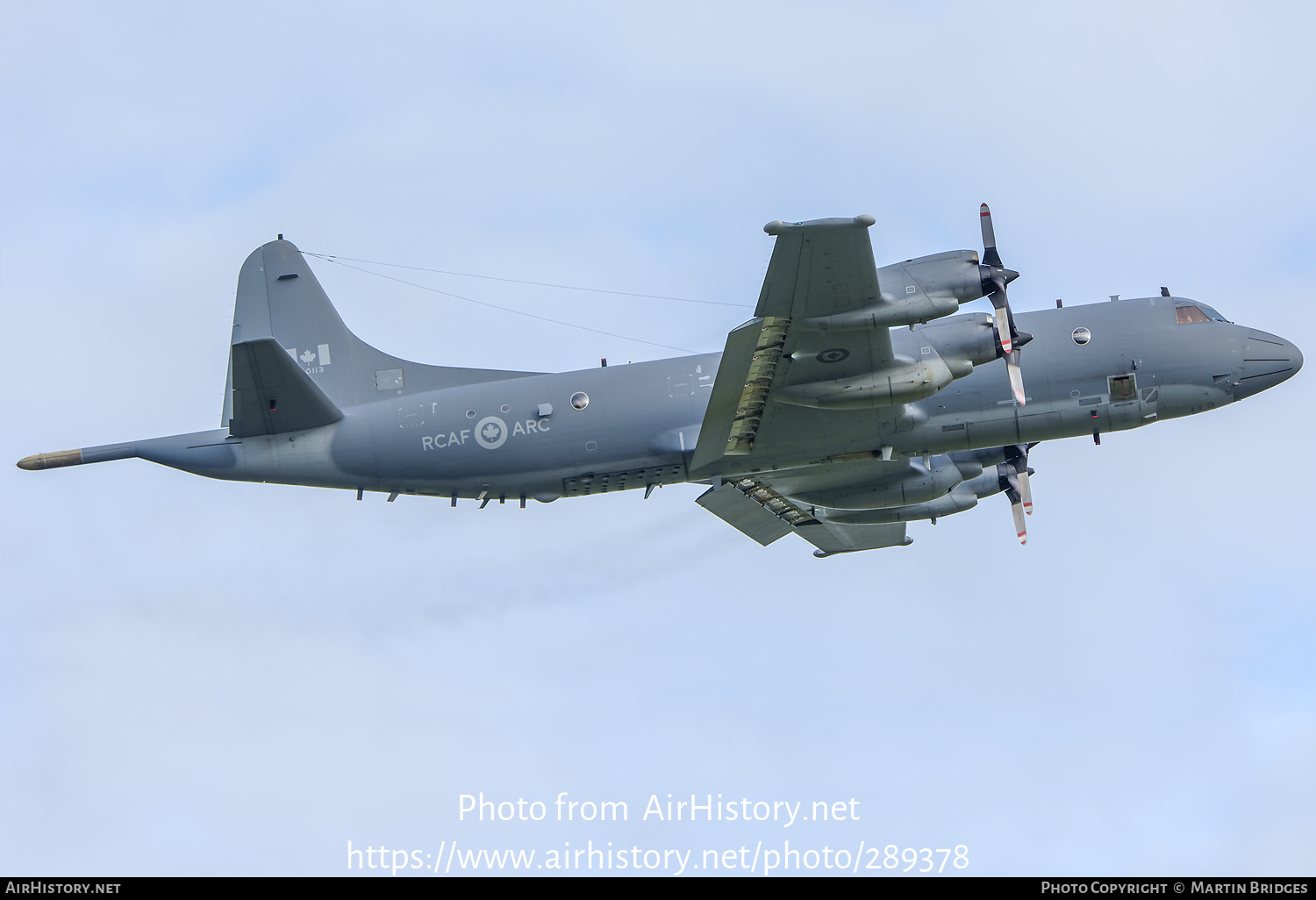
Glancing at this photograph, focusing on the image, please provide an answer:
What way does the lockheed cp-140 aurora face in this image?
to the viewer's right
